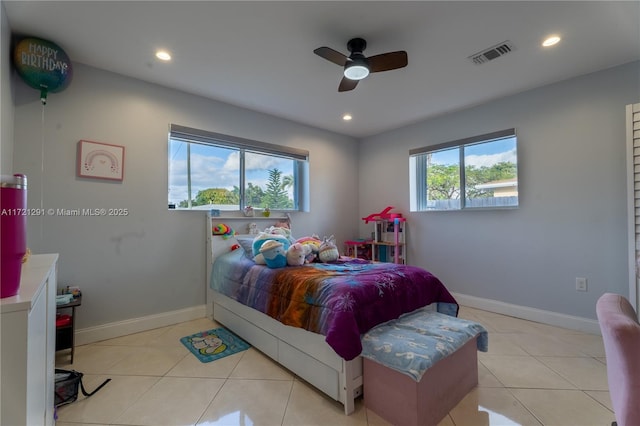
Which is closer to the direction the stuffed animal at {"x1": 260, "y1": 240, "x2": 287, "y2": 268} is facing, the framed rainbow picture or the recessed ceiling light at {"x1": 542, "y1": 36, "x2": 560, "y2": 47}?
the recessed ceiling light

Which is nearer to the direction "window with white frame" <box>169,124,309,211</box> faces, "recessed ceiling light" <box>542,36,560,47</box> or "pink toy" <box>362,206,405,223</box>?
the recessed ceiling light

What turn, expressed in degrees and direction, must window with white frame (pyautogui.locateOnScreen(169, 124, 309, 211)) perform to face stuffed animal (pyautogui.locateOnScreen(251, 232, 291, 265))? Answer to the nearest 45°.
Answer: approximately 45° to its right

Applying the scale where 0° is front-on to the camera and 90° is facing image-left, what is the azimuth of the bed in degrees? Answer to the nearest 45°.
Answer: approximately 315°

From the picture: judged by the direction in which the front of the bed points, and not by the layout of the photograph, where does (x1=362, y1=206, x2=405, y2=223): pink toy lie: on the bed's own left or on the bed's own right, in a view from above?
on the bed's own left

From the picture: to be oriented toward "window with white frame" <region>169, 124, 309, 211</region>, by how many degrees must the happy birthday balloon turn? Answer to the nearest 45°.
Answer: approximately 90° to its left

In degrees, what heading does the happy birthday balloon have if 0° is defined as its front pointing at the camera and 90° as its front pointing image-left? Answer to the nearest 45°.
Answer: approximately 0°

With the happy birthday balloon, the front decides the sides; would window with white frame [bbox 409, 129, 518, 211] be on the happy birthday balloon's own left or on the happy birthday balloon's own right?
on the happy birthday balloon's own left

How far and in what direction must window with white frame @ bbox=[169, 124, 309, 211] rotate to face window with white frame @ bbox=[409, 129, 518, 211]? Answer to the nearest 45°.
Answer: approximately 45° to its left
